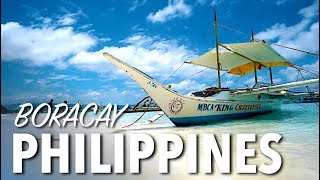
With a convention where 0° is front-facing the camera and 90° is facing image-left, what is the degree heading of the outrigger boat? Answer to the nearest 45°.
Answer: approximately 45°
